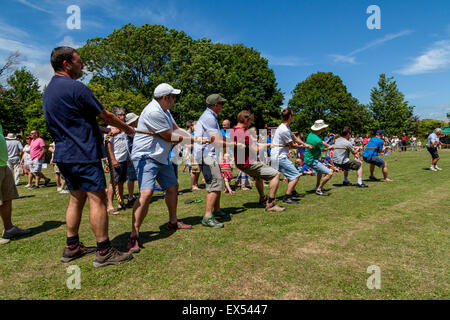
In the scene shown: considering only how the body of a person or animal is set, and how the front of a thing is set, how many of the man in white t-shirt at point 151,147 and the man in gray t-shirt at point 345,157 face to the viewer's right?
2

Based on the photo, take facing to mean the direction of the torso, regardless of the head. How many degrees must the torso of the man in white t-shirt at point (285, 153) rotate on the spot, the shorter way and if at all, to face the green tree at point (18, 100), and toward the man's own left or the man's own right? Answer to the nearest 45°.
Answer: approximately 135° to the man's own left

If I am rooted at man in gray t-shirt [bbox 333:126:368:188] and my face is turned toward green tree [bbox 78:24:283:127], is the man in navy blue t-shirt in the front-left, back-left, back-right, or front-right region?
back-left

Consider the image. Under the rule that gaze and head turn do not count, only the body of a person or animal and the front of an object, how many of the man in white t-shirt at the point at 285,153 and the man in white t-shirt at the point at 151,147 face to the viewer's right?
2

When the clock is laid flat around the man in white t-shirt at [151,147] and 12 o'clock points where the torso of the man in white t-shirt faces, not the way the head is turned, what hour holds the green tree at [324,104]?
The green tree is roughly at 10 o'clock from the man in white t-shirt.

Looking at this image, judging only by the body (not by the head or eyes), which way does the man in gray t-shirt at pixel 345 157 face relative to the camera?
to the viewer's right

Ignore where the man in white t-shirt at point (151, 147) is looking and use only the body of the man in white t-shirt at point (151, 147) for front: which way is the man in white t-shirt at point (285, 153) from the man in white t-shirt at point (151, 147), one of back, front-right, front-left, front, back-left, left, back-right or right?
front-left

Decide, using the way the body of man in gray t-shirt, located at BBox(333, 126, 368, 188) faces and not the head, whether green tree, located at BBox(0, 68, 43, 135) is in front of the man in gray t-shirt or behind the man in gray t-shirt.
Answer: behind

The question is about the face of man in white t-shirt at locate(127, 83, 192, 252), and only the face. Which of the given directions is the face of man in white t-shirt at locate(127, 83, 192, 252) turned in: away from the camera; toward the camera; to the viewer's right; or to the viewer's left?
to the viewer's right

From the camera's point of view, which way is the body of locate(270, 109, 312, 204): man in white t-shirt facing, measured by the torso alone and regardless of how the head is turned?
to the viewer's right

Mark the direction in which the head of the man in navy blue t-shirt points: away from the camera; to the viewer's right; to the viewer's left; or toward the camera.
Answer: to the viewer's right

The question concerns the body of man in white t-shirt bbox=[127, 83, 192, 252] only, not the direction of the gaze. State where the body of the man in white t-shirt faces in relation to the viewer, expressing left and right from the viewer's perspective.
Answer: facing to the right of the viewer

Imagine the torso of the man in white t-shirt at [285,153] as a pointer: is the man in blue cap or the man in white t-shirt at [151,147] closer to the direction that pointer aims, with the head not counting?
the man in blue cap

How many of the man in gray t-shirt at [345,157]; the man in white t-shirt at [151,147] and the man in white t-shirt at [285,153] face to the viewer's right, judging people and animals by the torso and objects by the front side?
3
